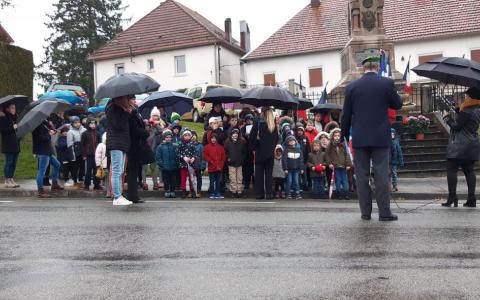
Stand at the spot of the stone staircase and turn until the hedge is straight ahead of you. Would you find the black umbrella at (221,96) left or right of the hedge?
left

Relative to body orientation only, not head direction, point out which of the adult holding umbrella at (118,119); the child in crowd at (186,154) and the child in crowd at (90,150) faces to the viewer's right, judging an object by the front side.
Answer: the adult holding umbrella

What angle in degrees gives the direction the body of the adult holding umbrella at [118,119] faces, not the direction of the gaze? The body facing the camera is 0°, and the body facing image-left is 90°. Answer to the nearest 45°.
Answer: approximately 270°
